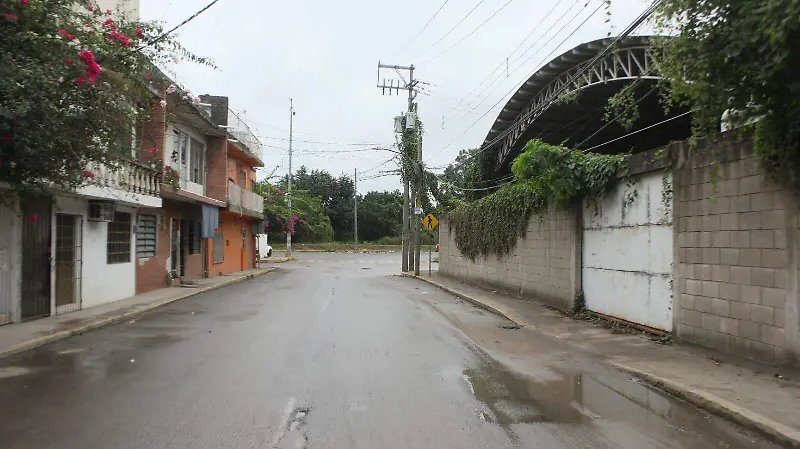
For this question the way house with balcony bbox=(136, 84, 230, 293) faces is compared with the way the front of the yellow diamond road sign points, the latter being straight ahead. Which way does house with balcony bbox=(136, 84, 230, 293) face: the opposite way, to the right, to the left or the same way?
to the left

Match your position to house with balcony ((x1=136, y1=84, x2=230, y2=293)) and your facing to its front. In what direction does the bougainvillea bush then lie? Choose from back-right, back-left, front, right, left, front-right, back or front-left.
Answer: front-right

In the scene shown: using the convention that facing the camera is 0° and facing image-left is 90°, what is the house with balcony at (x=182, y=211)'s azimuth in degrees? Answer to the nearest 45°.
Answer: approximately 315°

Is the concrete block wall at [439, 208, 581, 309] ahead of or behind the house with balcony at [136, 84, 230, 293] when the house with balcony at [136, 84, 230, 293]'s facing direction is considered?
ahead

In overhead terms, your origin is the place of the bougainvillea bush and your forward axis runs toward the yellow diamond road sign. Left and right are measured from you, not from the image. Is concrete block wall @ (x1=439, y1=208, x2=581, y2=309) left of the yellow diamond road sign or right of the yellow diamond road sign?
right

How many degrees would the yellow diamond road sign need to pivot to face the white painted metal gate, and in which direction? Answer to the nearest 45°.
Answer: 0° — it already faces it

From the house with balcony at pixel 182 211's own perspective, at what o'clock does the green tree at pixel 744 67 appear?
The green tree is roughly at 1 o'clock from the house with balcony.

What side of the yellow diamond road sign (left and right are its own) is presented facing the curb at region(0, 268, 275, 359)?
front

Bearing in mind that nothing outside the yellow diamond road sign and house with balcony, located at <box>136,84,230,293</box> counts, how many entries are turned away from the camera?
0

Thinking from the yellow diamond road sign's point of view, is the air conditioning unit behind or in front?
in front

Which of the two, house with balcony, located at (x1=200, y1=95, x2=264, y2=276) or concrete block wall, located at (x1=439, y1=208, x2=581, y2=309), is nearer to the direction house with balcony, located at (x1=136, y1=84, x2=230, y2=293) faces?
the concrete block wall

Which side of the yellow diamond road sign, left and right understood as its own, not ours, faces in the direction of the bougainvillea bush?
front

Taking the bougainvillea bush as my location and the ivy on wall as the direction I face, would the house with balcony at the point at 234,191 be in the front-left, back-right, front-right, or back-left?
front-left

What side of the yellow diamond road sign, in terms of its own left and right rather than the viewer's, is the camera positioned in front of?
front

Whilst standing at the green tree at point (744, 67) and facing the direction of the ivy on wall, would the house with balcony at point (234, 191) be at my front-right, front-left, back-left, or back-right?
front-left

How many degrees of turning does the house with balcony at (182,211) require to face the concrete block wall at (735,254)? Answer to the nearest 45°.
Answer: approximately 45° to its right

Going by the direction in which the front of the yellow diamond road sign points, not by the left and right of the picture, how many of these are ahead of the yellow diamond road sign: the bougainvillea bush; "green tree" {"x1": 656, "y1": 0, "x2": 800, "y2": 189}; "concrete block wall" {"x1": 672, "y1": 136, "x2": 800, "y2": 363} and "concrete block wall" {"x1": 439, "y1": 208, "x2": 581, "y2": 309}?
4
